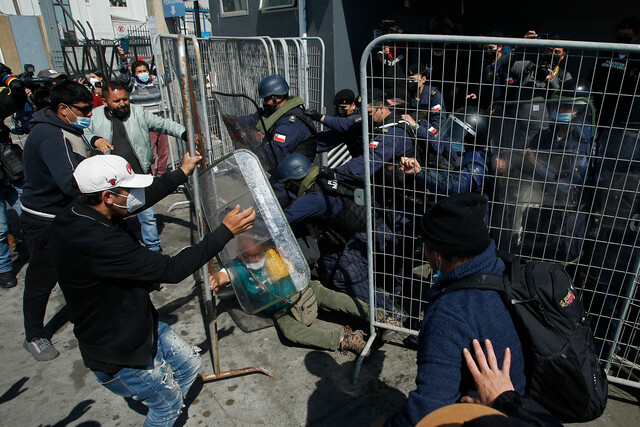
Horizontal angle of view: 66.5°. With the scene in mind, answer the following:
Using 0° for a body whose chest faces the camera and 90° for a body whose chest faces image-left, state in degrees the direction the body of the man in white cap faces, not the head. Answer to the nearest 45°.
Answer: approximately 270°

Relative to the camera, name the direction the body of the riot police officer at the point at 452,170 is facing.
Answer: to the viewer's left

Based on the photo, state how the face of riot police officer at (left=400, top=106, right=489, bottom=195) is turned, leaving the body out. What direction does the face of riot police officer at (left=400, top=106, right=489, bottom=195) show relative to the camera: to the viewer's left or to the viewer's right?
to the viewer's left

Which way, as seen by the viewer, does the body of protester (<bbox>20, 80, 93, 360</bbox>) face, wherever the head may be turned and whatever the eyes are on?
to the viewer's right

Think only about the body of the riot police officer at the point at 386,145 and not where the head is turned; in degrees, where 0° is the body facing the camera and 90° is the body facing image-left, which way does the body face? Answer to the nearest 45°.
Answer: approximately 90°

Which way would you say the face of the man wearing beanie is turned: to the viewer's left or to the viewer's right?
to the viewer's left

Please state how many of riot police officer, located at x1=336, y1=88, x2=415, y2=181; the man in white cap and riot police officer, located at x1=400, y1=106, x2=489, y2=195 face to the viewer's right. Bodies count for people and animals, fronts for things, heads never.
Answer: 1

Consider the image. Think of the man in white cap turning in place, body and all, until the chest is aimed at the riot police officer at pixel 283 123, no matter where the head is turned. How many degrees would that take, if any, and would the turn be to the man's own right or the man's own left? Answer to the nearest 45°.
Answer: approximately 45° to the man's own left

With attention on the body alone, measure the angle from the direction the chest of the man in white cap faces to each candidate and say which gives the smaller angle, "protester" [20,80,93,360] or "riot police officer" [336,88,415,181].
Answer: the riot police officer

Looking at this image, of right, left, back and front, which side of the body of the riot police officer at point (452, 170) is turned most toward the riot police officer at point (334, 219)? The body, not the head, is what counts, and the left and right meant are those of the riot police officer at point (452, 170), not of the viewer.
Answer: front

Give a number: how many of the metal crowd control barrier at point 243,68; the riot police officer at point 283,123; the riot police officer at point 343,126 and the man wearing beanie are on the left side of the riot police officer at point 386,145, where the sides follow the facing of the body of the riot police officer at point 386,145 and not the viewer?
1

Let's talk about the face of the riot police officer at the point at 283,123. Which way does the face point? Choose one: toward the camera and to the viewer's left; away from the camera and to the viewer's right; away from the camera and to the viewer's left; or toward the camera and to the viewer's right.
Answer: toward the camera and to the viewer's left

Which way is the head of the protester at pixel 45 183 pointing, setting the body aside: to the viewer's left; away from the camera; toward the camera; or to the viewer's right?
to the viewer's right
